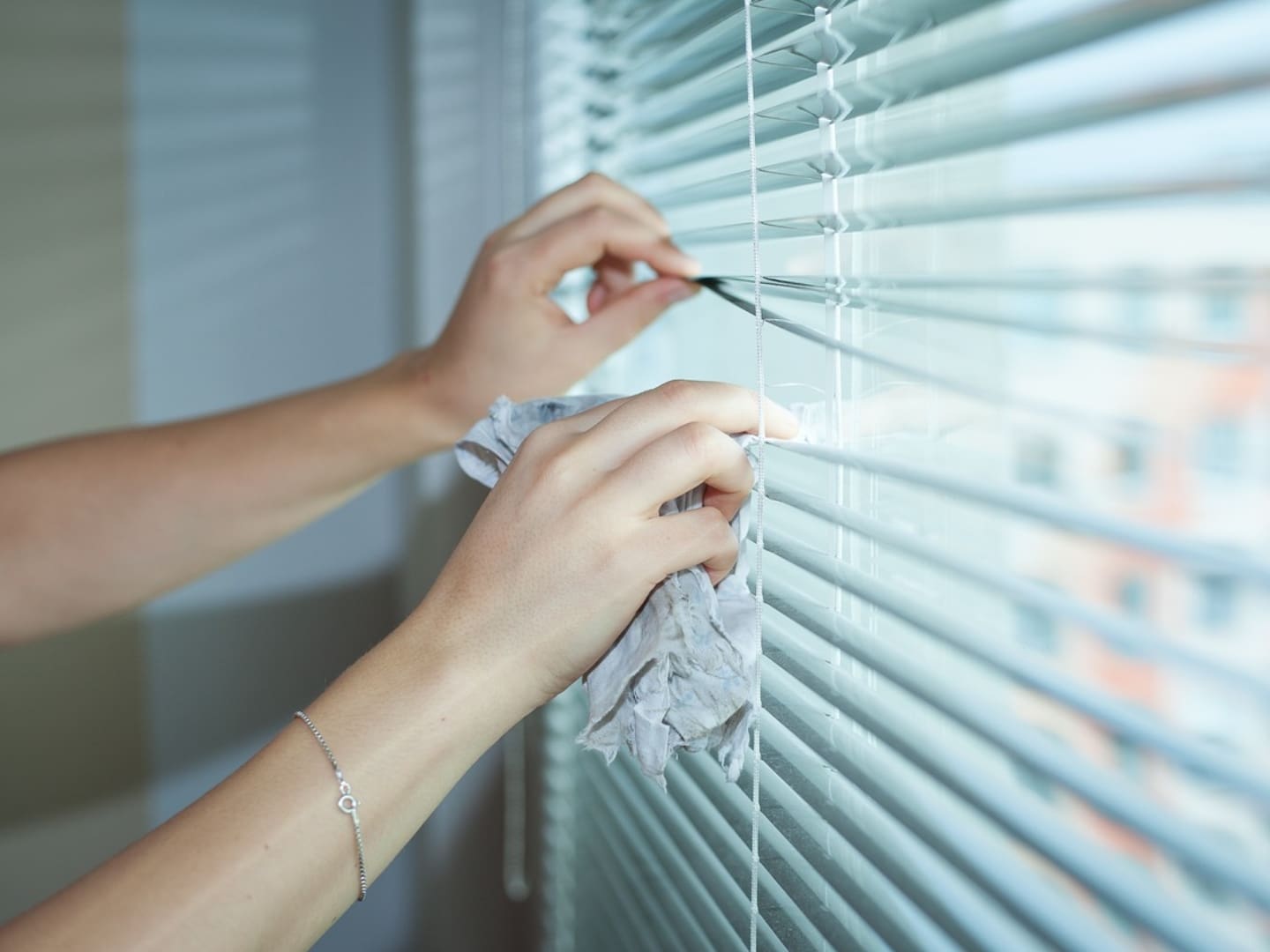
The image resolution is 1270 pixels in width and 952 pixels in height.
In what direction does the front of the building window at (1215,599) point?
toward the camera

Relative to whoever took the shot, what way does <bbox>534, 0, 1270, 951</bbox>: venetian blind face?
facing the viewer and to the left of the viewer
